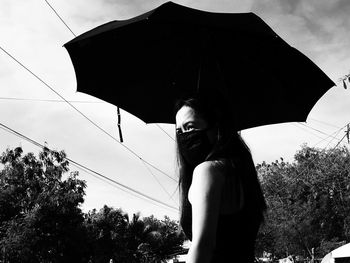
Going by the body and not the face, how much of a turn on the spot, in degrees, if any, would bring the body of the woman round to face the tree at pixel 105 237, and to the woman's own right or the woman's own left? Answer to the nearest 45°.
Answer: approximately 45° to the woman's own right

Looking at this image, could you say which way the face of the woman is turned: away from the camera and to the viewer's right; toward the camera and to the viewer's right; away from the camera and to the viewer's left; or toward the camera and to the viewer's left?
toward the camera and to the viewer's left

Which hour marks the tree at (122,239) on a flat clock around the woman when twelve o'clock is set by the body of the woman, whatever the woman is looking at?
The tree is roughly at 1 o'clock from the woman.

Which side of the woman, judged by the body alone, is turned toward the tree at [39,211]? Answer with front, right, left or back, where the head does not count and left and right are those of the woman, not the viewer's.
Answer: front

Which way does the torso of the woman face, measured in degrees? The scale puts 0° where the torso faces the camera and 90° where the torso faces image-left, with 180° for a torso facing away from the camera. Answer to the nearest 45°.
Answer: approximately 135°
